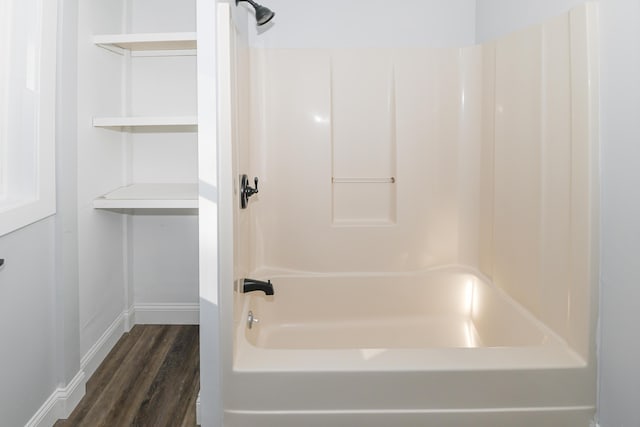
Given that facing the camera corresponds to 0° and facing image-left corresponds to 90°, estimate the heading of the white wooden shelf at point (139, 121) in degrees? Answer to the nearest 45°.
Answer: approximately 0°

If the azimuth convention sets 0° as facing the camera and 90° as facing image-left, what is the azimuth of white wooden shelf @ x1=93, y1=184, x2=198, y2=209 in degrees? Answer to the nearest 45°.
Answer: approximately 0°

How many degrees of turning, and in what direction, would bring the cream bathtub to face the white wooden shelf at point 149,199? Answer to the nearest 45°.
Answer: approximately 135° to its right

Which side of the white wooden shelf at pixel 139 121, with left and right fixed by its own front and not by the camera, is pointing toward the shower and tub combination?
left
